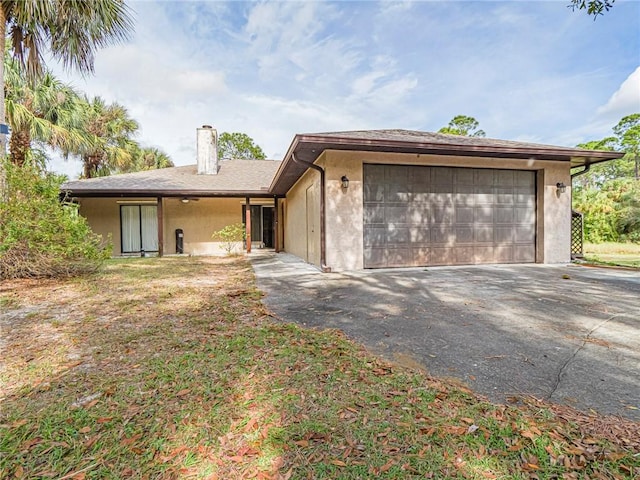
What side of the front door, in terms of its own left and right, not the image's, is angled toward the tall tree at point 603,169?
left

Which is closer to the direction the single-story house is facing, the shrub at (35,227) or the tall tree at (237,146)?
the shrub

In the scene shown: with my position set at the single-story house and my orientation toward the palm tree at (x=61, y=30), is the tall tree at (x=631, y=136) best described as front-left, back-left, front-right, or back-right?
back-right

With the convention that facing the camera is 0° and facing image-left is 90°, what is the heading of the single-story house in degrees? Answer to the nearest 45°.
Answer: approximately 0°

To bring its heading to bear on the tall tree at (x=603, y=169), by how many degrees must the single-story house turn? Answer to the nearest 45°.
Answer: approximately 135° to its left

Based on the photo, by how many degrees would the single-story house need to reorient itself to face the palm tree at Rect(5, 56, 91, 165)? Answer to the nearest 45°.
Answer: approximately 90° to its right

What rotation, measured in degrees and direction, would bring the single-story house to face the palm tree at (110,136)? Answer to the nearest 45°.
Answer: approximately 135° to its right

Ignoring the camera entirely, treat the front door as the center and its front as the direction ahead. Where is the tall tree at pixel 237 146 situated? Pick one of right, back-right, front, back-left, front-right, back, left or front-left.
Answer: back

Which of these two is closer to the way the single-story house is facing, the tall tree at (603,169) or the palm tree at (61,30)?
the palm tree
